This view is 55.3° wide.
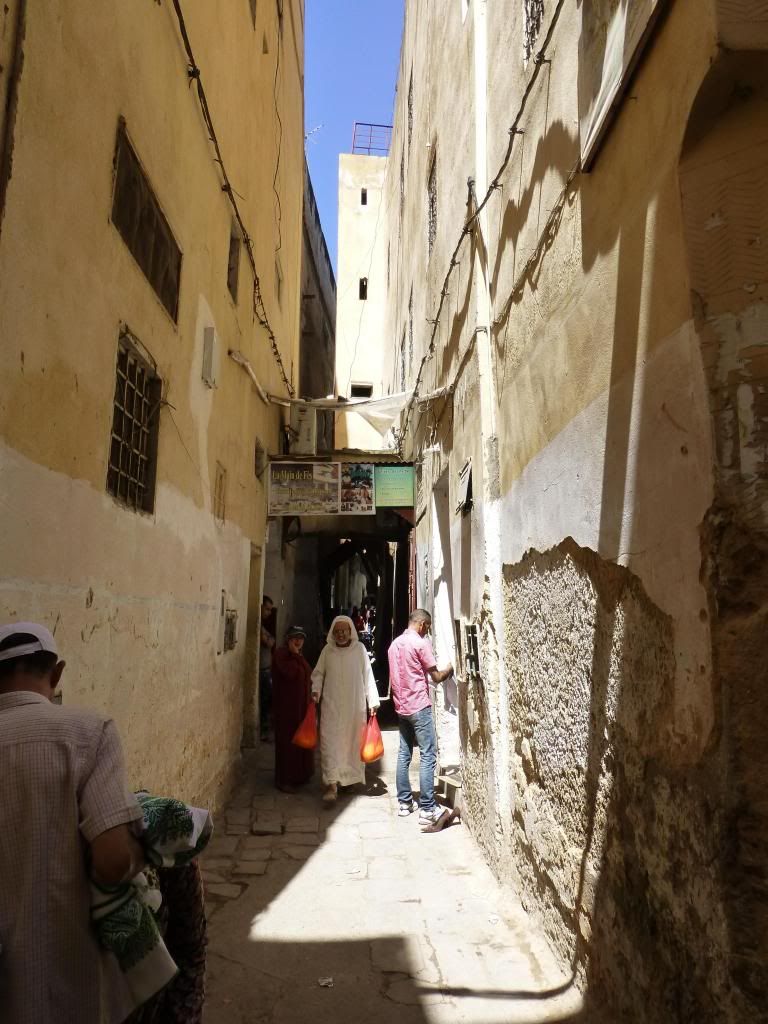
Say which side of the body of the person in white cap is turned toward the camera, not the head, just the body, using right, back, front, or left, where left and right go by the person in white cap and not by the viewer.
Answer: back

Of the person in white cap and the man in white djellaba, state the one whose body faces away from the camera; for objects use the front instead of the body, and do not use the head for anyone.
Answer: the person in white cap

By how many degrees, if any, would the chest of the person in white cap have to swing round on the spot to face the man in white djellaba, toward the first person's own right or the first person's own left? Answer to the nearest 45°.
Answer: approximately 45° to the first person's own right

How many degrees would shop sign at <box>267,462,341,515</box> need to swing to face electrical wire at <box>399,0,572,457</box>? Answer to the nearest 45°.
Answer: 0° — it already faces it

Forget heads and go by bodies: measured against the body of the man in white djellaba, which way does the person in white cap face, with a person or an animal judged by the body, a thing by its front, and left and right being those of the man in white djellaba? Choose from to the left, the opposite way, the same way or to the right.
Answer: the opposite way

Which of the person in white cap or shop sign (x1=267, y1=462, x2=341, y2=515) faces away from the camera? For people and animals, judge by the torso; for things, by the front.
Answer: the person in white cap

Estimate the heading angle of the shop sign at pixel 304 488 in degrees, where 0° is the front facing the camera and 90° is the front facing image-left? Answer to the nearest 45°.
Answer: approximately 0°
